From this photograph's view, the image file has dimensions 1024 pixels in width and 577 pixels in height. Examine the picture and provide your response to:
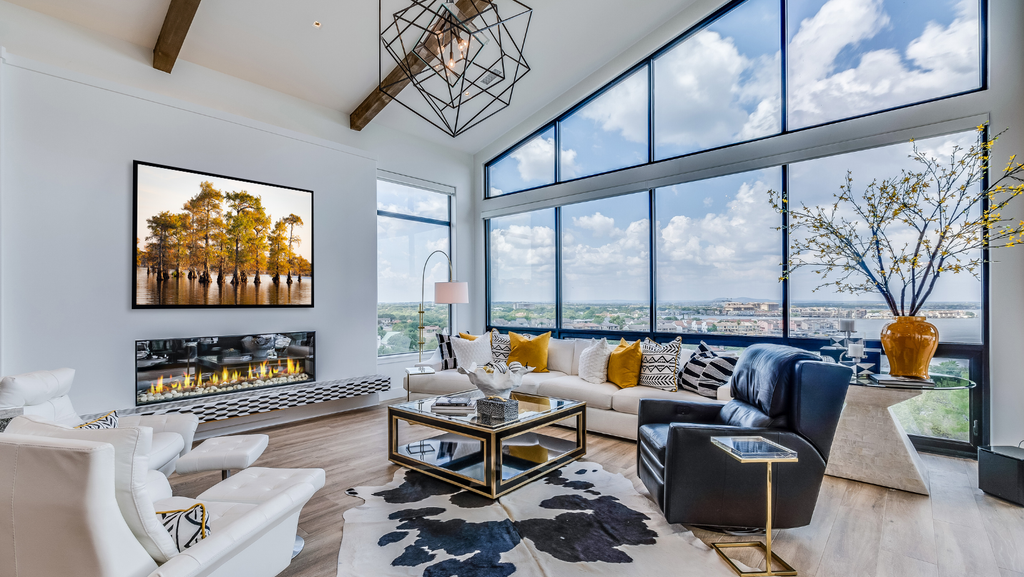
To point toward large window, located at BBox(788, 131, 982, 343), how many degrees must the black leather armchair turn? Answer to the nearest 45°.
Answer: approximately 90° to its right

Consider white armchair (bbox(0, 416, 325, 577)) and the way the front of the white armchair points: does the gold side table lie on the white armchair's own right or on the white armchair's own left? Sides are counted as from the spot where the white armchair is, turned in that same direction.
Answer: on the white armchair's own right

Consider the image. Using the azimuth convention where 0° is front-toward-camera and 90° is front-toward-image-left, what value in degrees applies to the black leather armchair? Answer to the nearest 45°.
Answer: approximately 90°

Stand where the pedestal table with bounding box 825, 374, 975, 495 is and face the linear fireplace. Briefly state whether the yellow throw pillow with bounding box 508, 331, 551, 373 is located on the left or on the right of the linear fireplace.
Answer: right

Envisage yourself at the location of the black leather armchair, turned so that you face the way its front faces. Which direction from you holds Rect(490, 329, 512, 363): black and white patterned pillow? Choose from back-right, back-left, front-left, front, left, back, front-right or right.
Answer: front-right

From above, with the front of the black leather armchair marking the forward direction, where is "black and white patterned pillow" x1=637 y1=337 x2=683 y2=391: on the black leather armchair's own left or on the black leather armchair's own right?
on the black leather armchair's own right

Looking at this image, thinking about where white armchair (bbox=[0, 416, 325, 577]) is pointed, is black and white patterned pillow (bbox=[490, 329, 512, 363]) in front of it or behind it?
in front

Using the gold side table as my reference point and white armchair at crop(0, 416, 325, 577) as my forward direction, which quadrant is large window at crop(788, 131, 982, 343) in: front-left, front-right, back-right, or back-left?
back-right

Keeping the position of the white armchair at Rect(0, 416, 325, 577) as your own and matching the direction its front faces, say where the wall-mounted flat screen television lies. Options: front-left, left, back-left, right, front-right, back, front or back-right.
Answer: front-left

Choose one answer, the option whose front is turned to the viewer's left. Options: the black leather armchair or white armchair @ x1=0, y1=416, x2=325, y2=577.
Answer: the black leather armchair

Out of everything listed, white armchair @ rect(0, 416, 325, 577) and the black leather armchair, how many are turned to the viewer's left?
1

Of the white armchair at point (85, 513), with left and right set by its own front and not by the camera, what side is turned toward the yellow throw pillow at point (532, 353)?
front

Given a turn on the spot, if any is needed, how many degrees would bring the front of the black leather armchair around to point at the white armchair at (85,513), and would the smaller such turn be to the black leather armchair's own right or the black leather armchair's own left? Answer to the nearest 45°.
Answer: approximately 45° to the black leather armchair's own left

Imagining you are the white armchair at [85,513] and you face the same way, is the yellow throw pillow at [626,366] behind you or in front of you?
in front

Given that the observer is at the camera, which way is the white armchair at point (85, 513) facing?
facing away from the viewer and to the right of the viewer
